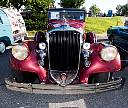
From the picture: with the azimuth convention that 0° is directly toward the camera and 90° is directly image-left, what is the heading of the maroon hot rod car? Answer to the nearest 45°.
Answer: approximately 0°

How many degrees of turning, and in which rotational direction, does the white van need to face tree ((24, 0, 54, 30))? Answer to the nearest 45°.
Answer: approximately 135° to its left

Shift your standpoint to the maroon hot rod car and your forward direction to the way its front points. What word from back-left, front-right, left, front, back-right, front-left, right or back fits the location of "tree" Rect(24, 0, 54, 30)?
back

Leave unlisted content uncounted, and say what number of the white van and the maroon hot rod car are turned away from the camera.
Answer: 0

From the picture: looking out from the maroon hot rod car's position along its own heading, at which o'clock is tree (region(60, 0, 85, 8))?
The tree is roughly at 6 o'clock from the maroon hot rod car.

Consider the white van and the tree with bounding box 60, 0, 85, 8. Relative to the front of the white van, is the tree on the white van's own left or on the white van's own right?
on the white van's own left

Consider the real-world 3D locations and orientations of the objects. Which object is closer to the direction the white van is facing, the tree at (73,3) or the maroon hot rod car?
the maroon hot rod car

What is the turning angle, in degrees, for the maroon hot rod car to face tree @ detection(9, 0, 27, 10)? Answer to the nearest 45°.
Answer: approximately 180°
